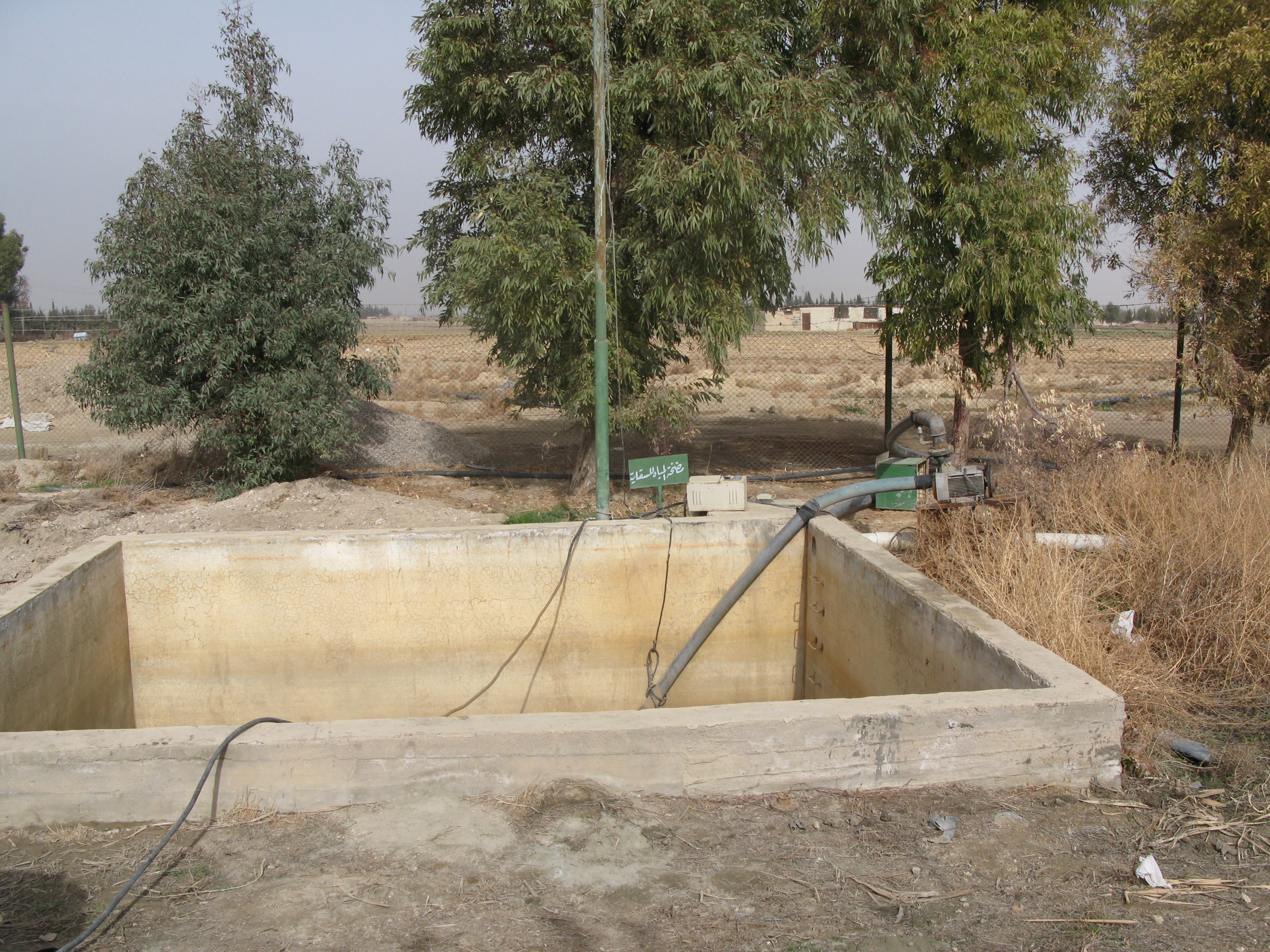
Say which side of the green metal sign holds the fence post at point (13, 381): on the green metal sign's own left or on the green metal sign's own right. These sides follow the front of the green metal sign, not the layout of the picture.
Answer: on the green metal sign's own right

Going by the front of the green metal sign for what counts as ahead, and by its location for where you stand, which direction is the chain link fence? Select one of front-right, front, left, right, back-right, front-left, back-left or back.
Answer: back

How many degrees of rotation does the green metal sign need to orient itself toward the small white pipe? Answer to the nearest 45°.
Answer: approximately 45° to its left

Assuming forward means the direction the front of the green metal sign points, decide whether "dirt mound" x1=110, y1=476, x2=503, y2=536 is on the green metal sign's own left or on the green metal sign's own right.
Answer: on the green metal sign's own right

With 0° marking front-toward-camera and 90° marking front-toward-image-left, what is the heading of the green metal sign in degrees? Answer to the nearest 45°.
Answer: approximately 0°

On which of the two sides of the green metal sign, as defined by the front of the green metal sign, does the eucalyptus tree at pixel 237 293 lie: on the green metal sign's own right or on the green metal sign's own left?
on the green metal sign's own right

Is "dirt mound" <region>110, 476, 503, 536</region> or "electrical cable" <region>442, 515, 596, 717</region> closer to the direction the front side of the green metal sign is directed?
the electrical cable

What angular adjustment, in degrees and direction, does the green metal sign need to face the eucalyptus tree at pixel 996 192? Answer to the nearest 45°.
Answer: approximately 135° to its left

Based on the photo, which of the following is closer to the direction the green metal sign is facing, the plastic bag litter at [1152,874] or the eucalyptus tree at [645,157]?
the plastic bag litter

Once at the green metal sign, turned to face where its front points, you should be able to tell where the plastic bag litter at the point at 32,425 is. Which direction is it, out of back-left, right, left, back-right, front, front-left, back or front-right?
back-right
